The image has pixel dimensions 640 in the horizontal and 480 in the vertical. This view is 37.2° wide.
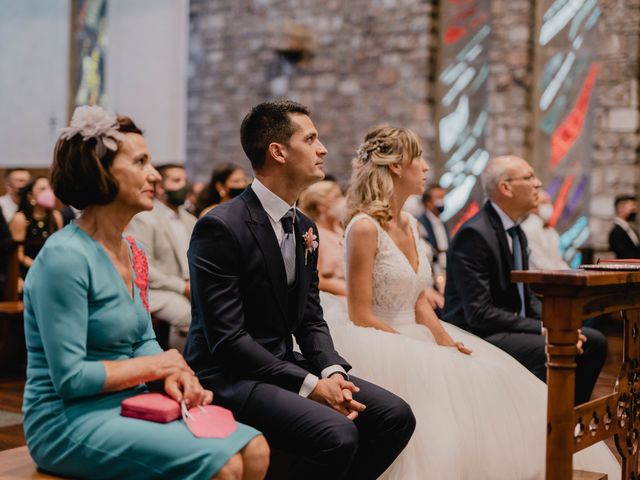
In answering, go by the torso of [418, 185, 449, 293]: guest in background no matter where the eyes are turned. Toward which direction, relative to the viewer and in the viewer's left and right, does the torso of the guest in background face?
facing the viewer and to the right of the viewer

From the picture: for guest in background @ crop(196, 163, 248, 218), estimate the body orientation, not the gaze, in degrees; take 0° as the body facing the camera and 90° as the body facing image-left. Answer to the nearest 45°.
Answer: approximately 315°

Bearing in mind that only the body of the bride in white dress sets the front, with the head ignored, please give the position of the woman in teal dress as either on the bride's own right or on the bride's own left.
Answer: on the bride's own right

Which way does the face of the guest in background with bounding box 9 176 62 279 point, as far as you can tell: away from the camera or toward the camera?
toward the camera

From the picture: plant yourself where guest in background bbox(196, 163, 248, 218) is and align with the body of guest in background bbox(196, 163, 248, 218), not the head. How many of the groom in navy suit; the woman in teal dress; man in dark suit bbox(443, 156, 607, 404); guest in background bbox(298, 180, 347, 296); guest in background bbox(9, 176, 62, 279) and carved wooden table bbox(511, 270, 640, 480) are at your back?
1

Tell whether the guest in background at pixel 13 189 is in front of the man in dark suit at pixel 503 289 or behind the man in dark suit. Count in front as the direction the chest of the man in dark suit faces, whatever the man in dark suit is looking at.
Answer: behind

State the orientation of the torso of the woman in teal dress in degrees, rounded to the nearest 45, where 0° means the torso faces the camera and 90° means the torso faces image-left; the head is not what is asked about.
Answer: approximately 270°

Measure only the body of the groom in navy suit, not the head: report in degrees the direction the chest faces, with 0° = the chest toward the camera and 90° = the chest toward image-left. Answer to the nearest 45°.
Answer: approximately 315°

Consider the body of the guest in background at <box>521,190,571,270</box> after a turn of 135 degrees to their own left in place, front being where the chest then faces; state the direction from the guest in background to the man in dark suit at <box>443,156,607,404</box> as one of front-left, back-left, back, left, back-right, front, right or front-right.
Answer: back

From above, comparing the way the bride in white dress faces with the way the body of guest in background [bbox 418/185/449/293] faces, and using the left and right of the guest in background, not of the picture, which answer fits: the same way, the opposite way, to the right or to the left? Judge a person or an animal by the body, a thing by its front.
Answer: the same way

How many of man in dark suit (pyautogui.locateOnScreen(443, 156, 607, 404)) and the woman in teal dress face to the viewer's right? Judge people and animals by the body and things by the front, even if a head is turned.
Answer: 2

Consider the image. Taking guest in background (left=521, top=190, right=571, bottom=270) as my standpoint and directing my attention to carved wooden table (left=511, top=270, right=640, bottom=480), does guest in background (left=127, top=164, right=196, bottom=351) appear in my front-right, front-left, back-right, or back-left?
front-right

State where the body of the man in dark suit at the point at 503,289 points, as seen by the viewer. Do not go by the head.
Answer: to the viewer's right

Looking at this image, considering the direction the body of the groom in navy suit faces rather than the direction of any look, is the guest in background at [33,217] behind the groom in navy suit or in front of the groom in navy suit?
behind
